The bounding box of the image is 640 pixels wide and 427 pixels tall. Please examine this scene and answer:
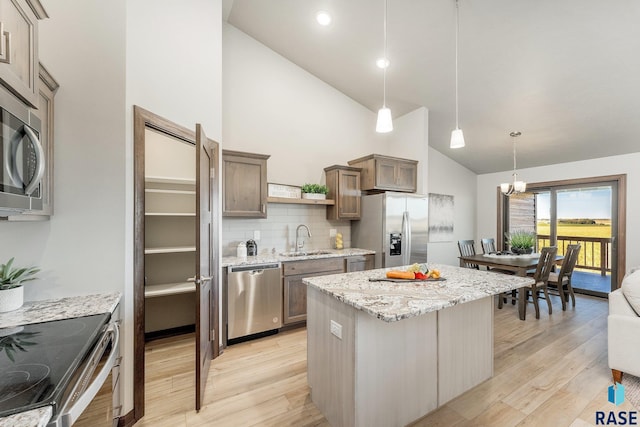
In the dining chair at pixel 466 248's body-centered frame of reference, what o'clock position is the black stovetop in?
The black stovetop is roughly at 2 o'clock from the dining chair.

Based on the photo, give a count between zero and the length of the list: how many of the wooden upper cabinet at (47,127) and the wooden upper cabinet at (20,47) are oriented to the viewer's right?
2

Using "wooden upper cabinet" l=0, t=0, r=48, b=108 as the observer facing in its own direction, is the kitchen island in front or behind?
in front

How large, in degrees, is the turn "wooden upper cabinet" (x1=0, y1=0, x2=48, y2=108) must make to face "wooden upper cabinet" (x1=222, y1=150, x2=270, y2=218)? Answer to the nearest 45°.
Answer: approximately 45° to its left

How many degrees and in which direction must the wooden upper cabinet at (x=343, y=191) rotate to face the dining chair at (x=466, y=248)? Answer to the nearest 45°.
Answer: approximately 45° to its left

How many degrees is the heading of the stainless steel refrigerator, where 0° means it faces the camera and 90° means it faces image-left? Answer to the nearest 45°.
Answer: approximately 315°

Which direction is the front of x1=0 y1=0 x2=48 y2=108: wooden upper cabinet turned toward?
to the viewer's right

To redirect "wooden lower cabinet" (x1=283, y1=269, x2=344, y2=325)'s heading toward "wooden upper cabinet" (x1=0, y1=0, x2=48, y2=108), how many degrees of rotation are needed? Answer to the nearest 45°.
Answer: approximately 90° to its right

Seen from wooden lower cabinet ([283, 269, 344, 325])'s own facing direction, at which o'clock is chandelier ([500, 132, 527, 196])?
The chandelier is roughly at 10 o'clock from the wooden lower cabinet.

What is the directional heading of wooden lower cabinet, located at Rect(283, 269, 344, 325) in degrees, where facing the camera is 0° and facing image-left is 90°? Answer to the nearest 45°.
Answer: approximately 315°

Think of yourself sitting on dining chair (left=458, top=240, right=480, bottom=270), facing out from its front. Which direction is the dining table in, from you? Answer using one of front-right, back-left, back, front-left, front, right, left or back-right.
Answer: front

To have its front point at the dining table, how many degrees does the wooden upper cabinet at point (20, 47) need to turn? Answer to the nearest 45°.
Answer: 0° — it already faces it

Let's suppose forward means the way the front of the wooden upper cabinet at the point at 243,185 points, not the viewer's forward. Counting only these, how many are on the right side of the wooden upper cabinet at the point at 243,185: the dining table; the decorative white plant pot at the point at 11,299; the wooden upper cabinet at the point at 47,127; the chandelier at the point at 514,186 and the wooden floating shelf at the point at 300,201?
2

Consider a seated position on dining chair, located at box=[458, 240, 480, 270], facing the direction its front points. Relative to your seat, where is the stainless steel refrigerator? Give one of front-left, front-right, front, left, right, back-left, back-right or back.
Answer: right

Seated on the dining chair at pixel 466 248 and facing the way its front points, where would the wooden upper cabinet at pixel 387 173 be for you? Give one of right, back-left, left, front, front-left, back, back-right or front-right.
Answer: right

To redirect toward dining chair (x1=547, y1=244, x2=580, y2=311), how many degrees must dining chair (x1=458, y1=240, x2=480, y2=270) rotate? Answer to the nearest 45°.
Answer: approximately 45° to its left

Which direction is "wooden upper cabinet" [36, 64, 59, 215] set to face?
to the viewer's right

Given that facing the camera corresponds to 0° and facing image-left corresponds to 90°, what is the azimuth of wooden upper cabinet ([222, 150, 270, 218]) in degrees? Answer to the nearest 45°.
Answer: approximately 315°
